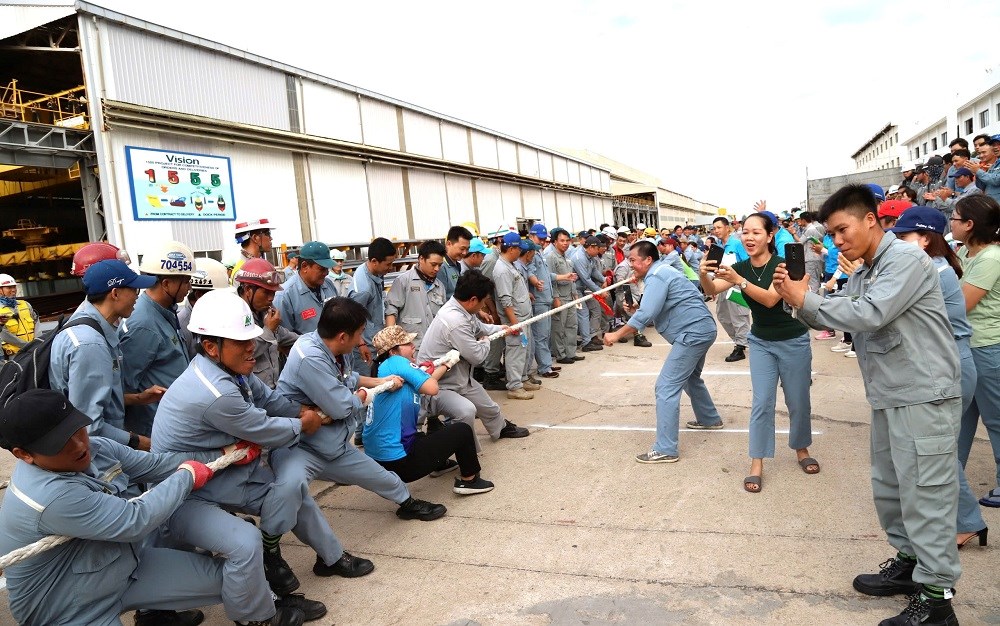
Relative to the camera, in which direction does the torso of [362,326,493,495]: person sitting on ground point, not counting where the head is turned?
to the viewer's right

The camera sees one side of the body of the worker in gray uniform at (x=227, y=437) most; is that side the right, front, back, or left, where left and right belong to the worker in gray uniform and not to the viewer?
right

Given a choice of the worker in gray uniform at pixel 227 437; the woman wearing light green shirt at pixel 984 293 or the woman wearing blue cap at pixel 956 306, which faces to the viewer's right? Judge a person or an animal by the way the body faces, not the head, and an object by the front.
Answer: the worker in gray uniform

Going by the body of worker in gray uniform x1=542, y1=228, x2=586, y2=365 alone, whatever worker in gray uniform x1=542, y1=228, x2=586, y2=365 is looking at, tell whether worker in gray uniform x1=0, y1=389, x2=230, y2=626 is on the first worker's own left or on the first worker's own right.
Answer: on the first worker's own right

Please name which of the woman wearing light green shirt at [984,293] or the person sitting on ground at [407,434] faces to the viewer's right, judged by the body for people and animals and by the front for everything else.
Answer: the person sitting on ground

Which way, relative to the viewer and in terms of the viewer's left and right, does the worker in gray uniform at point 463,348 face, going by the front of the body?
facing to the right of the viewer

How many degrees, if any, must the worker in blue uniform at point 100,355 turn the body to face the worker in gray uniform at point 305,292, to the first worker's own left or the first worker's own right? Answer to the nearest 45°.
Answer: approximately 45° to the first worker's own left

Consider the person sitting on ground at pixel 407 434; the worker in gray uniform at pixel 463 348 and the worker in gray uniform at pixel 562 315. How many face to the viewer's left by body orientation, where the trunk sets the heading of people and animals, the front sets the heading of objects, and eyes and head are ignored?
0

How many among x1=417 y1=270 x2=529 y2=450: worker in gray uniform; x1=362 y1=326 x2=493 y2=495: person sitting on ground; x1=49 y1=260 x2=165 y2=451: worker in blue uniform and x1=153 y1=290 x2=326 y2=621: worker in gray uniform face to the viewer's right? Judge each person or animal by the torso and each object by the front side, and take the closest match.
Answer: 4

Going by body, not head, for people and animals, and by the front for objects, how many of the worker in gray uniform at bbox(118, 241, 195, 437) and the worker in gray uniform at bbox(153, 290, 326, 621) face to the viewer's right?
2

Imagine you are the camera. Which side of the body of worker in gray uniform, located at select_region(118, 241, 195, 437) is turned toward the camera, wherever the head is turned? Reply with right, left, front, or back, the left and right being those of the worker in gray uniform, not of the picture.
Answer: right

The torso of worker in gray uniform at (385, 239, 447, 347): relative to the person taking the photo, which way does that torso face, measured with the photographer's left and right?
facing the viewer and to the right of the viewer

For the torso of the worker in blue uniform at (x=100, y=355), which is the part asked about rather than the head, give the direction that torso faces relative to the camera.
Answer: to the viewer's right

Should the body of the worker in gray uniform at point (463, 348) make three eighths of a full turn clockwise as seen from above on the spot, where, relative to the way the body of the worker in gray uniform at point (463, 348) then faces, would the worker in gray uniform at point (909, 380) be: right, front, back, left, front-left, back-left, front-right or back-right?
left

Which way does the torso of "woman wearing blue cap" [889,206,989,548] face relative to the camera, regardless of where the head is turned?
to the viewer's left

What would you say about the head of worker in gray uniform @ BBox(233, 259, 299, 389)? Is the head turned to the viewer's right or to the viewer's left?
to the viewer's right

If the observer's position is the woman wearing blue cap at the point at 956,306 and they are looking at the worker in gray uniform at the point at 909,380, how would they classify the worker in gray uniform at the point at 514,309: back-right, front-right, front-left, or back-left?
back-right
